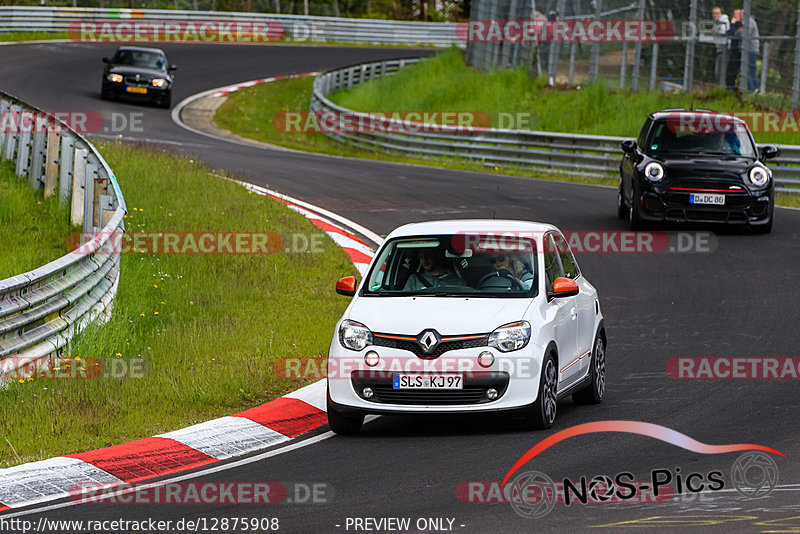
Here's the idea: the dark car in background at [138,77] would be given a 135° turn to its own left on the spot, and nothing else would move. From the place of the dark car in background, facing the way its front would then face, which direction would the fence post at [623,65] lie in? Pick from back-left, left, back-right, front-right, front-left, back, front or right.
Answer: right

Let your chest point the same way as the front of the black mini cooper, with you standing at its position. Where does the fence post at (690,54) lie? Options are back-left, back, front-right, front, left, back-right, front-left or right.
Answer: back

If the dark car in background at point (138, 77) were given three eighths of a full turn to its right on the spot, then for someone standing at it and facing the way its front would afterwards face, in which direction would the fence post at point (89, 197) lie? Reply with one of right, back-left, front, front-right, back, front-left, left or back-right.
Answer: back-left

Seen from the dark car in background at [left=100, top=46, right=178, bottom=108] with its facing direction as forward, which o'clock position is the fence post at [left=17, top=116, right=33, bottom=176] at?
The fence post is roughly at 12 o'clock from the dark car in background.

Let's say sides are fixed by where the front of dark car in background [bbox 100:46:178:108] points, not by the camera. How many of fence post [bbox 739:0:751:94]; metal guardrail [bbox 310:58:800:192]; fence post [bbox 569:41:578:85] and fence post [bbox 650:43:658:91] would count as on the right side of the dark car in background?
0

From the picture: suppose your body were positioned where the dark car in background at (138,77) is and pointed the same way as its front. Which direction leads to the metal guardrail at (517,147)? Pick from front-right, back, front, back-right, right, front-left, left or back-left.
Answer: front-left

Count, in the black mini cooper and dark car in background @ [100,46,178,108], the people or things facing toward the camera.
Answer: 2

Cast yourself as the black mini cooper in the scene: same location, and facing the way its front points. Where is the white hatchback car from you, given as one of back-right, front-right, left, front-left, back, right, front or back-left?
front

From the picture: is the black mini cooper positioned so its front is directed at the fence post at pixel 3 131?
no

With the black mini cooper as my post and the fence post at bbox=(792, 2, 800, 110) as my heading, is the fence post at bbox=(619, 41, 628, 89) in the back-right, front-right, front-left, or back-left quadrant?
front-left

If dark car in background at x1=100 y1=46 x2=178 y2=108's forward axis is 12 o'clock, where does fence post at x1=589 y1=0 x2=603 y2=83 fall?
The fence post is roughly at 10 o'clock from the dark car in background.

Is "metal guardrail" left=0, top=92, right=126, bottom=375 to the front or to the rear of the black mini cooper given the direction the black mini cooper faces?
to the front

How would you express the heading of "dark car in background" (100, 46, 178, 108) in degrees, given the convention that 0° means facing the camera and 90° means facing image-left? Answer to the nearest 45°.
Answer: approximately 0°

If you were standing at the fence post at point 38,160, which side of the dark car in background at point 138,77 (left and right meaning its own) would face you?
front

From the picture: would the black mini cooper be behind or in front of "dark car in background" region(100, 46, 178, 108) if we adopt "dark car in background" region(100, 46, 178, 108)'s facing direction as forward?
in front

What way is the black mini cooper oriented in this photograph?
toward the camera

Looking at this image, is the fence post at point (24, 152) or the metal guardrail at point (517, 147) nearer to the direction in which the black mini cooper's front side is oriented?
the fence post

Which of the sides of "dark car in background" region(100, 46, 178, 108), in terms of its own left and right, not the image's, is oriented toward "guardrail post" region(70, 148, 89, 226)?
front

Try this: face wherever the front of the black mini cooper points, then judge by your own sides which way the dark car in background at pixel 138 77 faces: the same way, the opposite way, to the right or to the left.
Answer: the same way
